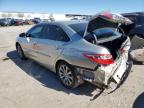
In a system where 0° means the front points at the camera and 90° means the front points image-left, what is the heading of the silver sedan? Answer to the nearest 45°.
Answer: approximately 135°

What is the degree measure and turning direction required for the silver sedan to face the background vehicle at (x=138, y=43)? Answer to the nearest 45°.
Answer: approximately 90° to its right
